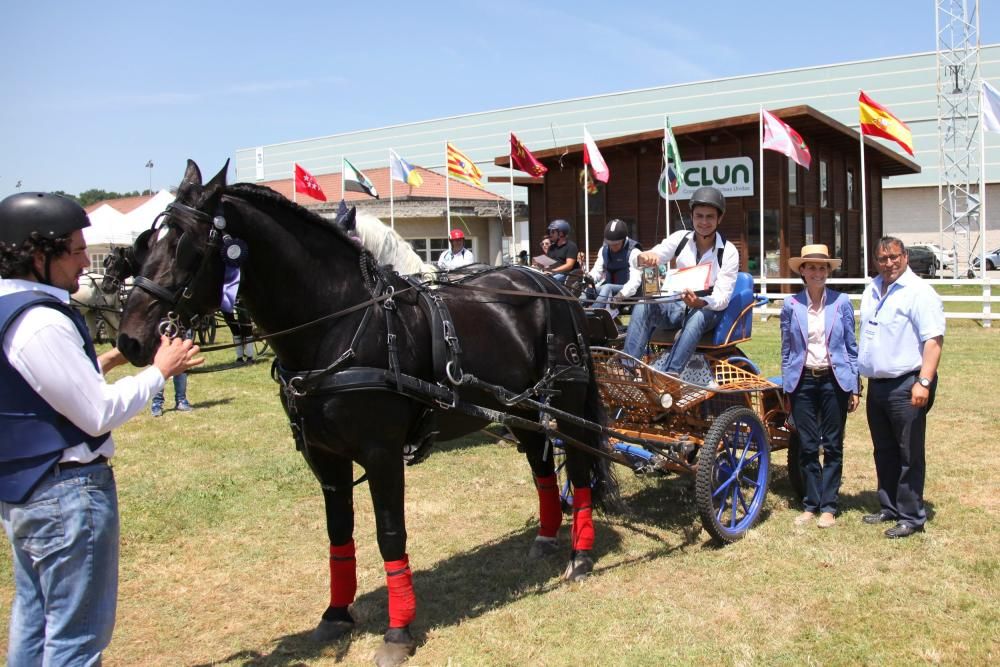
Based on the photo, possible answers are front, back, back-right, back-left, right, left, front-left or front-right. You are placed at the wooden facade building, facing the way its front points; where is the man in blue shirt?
front-left

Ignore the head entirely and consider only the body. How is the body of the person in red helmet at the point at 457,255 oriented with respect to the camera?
toward the camera

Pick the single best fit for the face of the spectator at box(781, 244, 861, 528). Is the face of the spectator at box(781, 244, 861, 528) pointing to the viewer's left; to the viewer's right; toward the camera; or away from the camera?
toward the camera

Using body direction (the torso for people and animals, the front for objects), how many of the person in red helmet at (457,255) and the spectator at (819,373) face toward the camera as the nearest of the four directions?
2

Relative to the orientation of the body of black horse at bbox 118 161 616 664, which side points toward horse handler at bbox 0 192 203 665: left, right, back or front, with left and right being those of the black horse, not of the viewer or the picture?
front

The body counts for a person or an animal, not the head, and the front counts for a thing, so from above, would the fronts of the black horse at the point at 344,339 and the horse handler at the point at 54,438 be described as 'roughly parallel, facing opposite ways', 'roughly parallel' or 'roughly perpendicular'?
roughly parallel, facing opposite ways

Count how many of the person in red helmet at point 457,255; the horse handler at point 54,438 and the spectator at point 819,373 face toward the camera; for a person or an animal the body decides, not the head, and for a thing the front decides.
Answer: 2

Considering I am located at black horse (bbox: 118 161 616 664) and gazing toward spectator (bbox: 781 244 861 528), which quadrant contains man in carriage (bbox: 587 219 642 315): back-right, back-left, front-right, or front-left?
front-left

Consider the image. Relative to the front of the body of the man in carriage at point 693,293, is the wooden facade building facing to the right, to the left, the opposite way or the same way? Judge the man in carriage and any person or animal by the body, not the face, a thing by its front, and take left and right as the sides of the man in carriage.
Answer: the same way

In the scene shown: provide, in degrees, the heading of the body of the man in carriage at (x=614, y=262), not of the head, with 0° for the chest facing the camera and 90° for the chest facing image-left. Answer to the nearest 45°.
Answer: approximately 45°

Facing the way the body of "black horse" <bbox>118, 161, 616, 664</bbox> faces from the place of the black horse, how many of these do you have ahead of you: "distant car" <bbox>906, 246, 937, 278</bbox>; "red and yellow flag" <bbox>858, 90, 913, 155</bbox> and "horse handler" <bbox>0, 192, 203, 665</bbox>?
1

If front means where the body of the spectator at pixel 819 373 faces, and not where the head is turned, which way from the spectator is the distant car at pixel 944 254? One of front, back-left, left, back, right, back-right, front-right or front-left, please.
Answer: back

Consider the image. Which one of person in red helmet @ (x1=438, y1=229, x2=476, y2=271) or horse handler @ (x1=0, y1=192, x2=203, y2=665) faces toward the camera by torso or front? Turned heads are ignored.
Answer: person in red helmet @ (x1=438, y1=229, x2=476, y2=271)

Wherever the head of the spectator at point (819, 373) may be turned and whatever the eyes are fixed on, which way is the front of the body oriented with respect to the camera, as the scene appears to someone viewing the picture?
toward the camera

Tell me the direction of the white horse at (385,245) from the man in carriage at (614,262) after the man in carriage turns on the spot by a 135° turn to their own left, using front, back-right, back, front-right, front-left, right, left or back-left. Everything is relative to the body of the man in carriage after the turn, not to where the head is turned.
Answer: back-right
